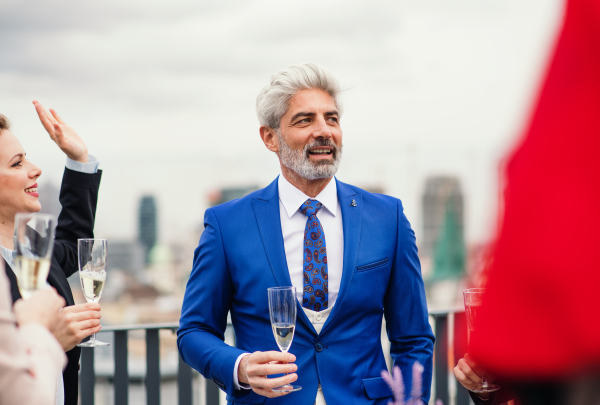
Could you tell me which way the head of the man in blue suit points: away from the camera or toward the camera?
toward the camera

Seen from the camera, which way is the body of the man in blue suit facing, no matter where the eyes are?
toward the camera
